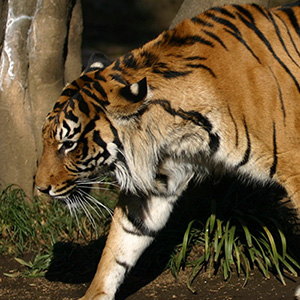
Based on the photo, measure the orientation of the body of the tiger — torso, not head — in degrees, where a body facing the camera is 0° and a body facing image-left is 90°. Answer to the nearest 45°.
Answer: approximately 90°
